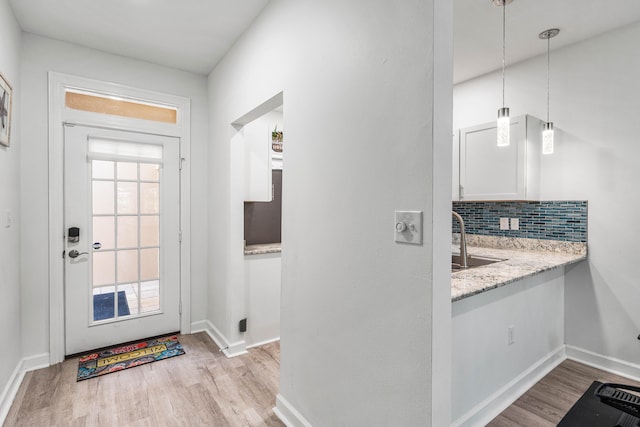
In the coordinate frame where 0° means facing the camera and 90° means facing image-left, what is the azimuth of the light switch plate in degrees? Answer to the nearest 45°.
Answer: approximately 45°

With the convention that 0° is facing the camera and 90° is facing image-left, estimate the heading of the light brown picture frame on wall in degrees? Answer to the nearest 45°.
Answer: approximately 270°

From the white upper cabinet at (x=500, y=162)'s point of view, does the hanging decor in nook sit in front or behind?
in front

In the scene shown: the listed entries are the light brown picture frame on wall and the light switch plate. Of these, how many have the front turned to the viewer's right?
1

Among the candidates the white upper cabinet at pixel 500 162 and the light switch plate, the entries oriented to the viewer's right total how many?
0

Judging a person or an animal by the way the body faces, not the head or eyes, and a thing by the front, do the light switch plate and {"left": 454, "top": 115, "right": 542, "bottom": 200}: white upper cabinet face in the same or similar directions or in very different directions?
same or similar directions

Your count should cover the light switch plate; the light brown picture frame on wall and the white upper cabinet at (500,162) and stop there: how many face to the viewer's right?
1

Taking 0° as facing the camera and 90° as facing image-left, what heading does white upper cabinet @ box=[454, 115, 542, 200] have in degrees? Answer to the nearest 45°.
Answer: approximately 45°
